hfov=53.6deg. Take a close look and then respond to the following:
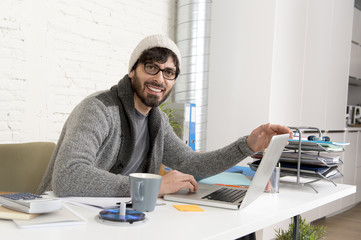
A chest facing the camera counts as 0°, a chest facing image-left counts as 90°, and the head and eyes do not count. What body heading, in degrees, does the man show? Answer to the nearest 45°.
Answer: approximately 315°

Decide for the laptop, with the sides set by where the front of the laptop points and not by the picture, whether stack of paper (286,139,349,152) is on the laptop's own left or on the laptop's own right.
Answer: on the laptop's own right
